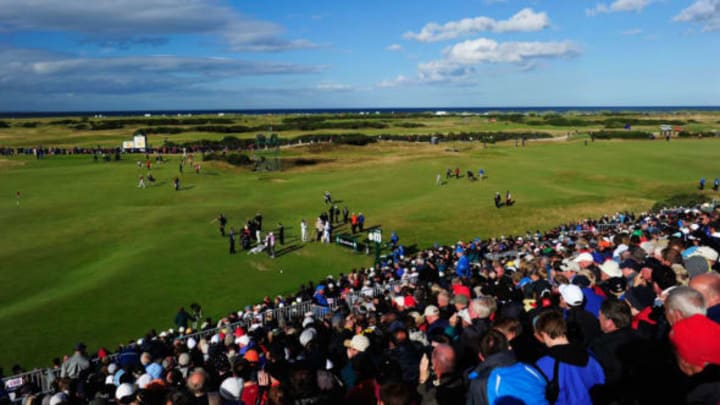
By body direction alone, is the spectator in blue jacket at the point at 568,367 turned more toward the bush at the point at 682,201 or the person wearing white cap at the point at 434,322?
the person wearing white cap

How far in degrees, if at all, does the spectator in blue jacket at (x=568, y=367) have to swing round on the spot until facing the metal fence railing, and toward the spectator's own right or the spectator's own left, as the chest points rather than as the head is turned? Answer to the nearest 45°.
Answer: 0° — they already face it

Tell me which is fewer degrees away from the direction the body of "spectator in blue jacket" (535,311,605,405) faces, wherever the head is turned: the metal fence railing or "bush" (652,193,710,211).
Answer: the metal fence railing

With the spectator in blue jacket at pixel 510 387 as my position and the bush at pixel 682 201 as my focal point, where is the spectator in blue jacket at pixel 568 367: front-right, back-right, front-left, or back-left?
front-right

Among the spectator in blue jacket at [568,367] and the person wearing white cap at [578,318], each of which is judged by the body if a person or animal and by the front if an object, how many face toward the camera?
0

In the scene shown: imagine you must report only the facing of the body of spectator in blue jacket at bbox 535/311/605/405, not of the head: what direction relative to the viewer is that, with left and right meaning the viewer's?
facing away from the viewer and to the left of the viewer

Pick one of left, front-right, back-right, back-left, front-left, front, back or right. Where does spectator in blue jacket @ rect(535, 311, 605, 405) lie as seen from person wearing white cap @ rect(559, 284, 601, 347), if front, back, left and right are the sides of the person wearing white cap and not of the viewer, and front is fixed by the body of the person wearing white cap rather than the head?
back-left

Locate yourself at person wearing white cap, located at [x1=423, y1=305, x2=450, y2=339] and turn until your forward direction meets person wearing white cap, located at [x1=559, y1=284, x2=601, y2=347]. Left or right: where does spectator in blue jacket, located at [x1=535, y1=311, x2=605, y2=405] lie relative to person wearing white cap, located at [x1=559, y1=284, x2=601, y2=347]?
right

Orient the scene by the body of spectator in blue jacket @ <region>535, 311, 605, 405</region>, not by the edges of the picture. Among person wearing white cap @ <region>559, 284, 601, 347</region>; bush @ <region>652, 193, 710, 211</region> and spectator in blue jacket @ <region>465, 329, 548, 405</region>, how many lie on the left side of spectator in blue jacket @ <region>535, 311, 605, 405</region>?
1

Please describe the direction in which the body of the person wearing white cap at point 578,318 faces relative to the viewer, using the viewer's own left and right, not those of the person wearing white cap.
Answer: facing away from the viewer and to the left of the viewer

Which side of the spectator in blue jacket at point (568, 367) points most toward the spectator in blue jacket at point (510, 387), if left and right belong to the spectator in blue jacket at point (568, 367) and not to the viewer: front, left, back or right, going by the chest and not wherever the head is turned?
left

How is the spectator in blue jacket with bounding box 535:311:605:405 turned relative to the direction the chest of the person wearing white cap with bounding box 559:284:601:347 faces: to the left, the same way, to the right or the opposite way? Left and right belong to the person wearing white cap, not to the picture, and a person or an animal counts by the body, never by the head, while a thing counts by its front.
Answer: the same way

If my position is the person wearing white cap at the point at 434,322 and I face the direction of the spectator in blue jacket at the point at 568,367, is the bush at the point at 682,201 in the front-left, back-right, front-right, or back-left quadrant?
back-left

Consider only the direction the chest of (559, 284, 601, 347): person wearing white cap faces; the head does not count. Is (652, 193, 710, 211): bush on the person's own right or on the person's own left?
on the person's own right

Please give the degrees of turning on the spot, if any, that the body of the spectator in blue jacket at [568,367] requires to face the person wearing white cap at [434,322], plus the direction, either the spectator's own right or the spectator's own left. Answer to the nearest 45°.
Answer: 0° — they already face them

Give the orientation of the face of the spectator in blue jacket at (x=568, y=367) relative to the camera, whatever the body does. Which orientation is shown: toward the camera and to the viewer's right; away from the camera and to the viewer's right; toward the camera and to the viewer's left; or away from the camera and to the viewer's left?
away from the camera and to the viewer's left
